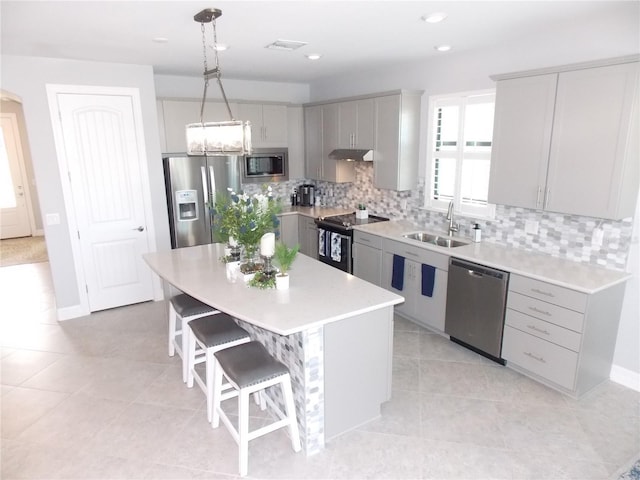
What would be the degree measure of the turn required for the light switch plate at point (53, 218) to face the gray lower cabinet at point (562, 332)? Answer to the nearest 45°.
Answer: approximately 45° to its left

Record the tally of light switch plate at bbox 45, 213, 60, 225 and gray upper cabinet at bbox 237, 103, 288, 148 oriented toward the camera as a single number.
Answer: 2

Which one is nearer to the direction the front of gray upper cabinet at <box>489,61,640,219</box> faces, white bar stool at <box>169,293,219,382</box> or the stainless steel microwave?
the white bar stool

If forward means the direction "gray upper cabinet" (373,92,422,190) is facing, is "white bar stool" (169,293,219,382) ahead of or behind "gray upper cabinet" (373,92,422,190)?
ahead

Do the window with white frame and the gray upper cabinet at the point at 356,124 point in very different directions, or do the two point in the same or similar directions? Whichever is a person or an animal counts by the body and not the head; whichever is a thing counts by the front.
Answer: same or similar directions

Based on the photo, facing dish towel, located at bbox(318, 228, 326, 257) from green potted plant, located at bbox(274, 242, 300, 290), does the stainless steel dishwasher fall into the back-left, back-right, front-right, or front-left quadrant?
front-right

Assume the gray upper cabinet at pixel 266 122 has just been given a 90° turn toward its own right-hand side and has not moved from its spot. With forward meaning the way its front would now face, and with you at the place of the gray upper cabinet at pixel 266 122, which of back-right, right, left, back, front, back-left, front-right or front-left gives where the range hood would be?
back-left

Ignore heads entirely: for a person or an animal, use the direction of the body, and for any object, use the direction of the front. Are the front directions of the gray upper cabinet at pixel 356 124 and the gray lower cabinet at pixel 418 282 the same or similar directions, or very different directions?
same or similar directions

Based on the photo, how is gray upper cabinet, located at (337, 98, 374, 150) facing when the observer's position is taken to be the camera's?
facing the viewer and to the left of the viewer

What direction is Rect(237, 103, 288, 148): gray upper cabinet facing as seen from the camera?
toward the camera

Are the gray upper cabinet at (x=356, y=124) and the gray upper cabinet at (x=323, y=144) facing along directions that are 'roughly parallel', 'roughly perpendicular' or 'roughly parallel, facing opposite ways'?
roughly parallel

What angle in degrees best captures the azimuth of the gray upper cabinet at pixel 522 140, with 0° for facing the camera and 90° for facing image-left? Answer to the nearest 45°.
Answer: approximately 45°

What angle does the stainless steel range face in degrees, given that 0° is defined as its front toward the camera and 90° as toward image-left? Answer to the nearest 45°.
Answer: approximately 45°

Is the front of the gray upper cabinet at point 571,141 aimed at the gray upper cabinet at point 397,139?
no

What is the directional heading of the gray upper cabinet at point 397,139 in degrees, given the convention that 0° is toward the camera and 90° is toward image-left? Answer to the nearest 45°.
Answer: approximately 45°

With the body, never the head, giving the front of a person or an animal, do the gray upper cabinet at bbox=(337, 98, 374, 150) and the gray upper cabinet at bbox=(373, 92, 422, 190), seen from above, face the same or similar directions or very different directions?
same or similar directions

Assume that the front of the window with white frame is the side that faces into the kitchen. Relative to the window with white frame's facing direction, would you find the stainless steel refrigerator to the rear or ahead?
ahead

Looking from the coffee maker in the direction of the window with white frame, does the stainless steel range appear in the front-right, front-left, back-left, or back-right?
front-right
